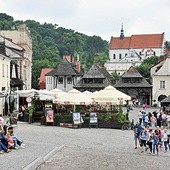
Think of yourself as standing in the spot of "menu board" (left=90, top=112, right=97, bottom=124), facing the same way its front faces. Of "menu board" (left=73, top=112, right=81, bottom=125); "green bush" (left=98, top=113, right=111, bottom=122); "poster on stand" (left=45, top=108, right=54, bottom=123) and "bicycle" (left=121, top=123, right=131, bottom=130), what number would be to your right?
2

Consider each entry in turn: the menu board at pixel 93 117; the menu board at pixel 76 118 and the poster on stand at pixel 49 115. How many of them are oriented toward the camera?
3

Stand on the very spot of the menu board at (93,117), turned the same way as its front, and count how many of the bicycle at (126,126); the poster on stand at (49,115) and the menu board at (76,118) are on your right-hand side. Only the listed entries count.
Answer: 2

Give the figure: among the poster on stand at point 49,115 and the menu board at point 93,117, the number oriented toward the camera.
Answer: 2

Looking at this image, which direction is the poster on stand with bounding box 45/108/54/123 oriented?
toward the camera

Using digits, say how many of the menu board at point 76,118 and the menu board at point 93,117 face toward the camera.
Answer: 2

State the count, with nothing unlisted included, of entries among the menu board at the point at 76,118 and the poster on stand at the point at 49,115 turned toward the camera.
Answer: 2

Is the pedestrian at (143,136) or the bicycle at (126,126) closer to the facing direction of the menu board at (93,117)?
the pedestrian

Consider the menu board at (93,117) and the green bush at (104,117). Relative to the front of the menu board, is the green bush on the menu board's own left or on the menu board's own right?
on the menu board's own left
